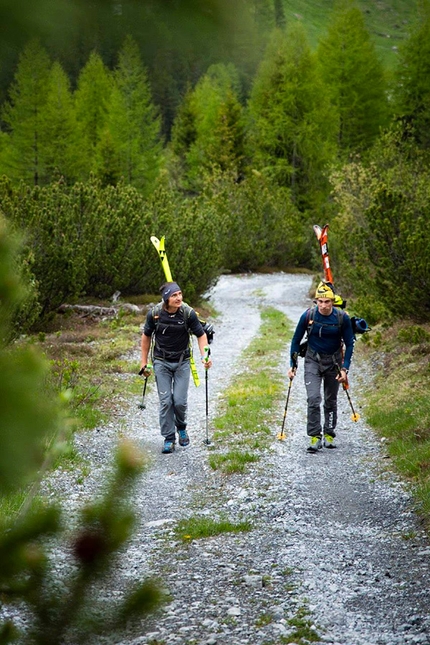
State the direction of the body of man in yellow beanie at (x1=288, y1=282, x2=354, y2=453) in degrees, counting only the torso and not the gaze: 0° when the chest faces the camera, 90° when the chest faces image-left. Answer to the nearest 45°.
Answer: approximately 0°

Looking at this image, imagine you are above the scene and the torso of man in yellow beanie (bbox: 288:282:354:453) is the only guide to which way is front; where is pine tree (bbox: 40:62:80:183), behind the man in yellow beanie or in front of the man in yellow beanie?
behind

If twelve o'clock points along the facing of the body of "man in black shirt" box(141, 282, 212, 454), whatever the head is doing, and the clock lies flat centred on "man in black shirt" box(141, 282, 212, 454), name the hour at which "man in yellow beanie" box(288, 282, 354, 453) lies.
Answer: "man in yellow beanie" box(288, 282, 354, 453) is roughly at 9 o'clock from "man in black shirt" box(141, 282, 212, 454).

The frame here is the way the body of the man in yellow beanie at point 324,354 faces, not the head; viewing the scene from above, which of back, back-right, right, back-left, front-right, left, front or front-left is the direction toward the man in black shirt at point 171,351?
right

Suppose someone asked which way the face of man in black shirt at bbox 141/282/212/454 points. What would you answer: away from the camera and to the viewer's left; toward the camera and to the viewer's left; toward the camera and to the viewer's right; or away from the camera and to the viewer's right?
toward the camera and to the viewer's right

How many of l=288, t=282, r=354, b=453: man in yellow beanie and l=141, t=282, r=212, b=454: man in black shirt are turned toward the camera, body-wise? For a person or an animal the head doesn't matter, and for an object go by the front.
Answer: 2

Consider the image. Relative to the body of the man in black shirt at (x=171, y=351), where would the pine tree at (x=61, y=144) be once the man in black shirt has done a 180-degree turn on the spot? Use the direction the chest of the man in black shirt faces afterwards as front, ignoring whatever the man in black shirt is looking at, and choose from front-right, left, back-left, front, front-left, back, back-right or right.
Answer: front
